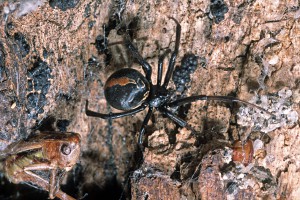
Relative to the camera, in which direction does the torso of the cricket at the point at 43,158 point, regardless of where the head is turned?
to the viewer's right

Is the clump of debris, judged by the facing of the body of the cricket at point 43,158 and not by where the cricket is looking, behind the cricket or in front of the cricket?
in front
